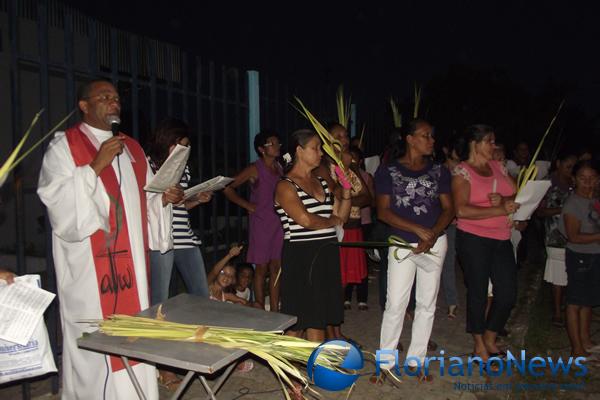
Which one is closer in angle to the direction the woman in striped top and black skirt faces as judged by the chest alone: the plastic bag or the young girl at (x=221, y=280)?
the plastic bag

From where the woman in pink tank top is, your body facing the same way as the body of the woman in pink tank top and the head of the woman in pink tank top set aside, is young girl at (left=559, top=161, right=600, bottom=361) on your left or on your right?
on your left

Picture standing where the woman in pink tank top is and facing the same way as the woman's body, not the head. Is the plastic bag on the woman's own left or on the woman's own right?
on the woman's own right

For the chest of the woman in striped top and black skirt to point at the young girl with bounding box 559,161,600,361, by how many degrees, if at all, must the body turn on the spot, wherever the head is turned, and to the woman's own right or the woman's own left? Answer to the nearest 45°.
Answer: approximately 45° to the woman's own left

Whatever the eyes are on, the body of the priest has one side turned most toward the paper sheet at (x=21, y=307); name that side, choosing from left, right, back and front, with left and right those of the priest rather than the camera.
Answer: right

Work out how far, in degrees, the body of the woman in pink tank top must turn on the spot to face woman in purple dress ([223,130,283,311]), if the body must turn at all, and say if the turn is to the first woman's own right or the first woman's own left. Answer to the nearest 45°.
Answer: approximately 135° to the first woman's own right

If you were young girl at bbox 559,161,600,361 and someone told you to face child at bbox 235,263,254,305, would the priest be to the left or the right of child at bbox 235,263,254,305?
left

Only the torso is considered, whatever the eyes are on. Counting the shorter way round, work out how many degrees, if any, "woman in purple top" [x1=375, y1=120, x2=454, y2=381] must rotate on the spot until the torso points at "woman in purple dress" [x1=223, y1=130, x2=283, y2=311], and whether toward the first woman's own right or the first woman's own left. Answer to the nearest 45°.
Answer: approximately 135° to the first woman's own right

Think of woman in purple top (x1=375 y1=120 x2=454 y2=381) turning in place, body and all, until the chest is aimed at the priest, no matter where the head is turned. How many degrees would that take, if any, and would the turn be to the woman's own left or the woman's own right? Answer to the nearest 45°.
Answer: approximately 45° to the woman's own right
